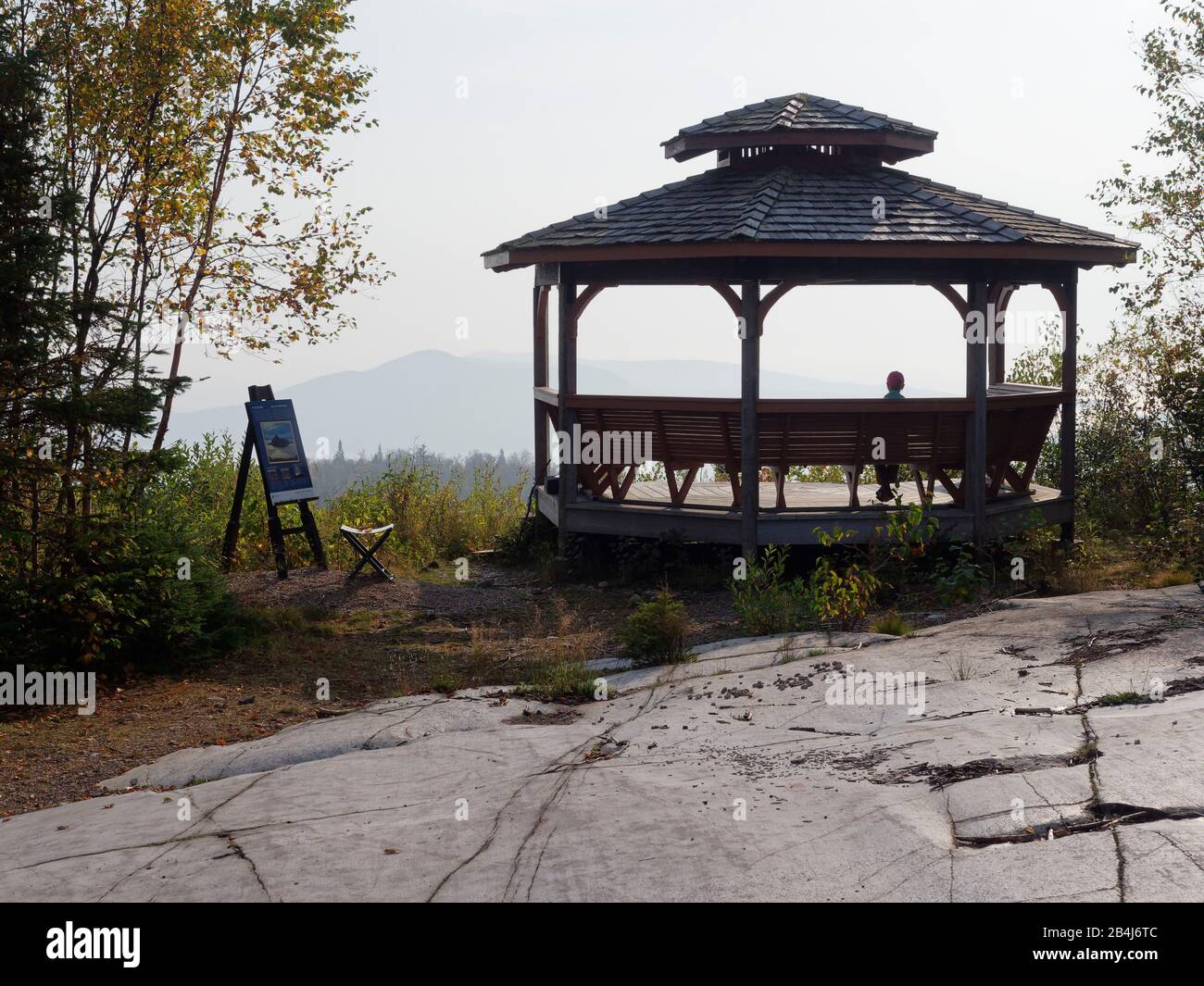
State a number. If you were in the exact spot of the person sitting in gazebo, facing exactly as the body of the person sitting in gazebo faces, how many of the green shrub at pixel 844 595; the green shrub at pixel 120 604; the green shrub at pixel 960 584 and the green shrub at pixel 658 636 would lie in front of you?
0

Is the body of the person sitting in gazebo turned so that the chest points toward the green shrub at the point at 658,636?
no

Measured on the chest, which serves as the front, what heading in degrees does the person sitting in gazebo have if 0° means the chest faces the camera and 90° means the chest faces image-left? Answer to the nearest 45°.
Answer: approximately 180°

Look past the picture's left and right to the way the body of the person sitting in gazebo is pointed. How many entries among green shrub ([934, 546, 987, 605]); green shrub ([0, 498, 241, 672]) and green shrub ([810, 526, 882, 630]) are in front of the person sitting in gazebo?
0

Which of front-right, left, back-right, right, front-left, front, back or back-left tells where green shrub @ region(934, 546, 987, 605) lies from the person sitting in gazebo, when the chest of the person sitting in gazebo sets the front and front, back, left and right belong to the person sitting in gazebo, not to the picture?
back

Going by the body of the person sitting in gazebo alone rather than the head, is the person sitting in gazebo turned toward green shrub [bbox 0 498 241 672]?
no

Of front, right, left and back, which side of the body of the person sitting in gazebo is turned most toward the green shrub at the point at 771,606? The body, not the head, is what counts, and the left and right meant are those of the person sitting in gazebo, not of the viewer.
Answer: back

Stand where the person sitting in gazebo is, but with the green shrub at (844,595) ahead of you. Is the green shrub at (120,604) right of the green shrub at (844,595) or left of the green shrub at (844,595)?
right

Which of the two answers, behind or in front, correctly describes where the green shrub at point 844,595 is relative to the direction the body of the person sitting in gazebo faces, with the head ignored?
behind

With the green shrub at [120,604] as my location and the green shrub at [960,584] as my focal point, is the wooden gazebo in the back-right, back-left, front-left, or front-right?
front-left
